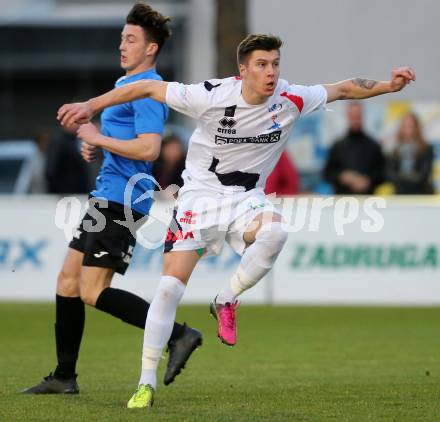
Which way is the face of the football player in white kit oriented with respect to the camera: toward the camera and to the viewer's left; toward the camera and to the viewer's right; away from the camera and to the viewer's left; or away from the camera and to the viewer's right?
toward the camera and to the viewer's right

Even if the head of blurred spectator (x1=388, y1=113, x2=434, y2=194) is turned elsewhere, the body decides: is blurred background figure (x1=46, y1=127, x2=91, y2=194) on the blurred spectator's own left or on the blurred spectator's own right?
on the blurred spectator's own right
